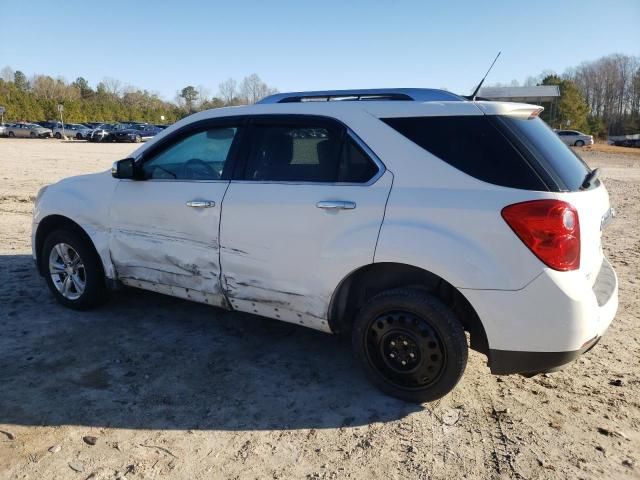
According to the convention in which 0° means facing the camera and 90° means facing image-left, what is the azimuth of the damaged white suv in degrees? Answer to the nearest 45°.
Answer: approximately 135°
